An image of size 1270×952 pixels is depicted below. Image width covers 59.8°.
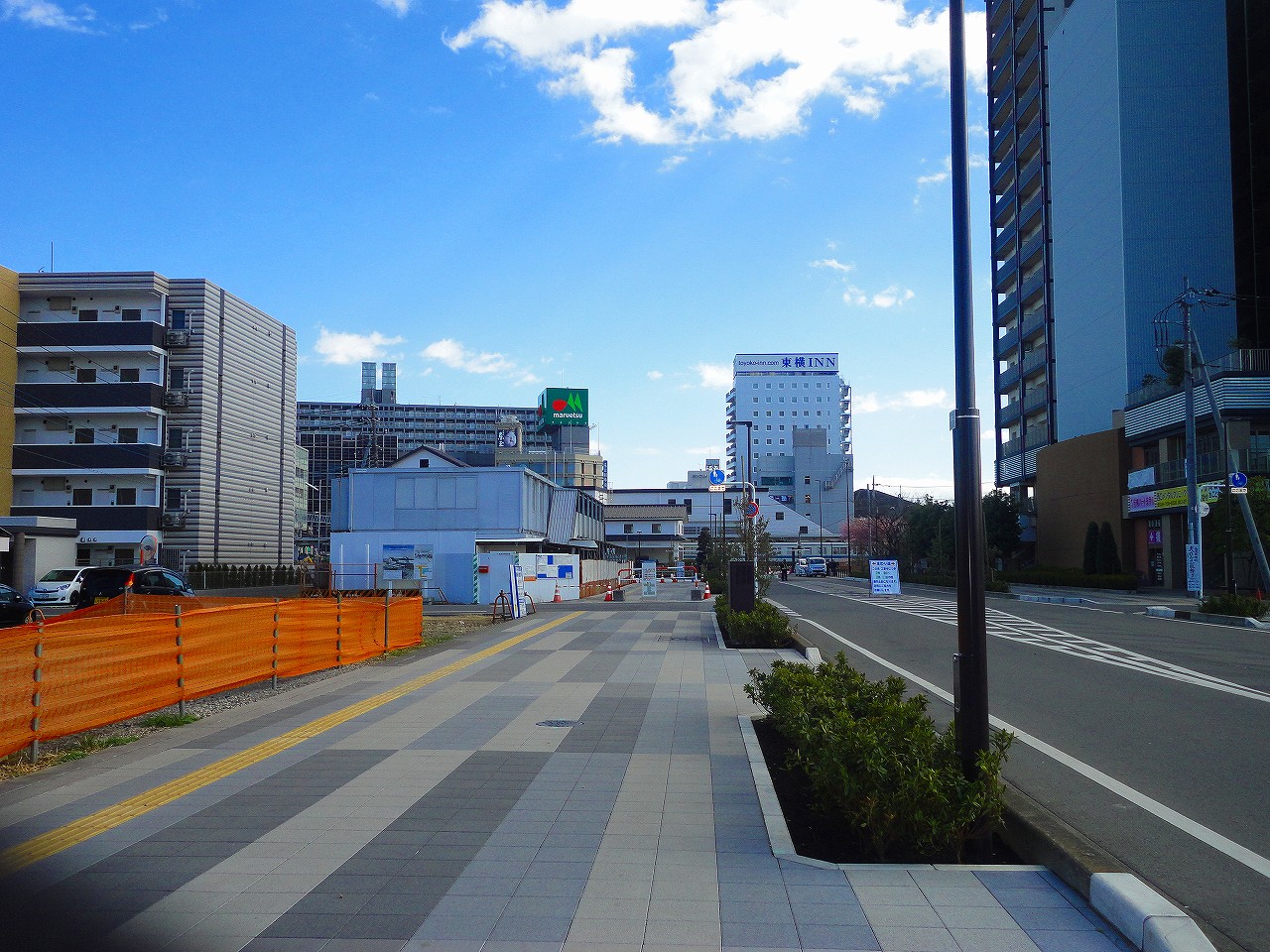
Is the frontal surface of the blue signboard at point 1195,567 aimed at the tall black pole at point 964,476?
yes

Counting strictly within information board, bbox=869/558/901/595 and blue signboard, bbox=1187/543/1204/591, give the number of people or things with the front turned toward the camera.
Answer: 2

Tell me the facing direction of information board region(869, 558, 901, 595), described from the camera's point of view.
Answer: facing the viewer

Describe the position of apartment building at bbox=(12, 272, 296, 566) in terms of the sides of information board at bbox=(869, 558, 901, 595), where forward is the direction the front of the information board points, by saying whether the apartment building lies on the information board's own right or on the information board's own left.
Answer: on the information board's own right

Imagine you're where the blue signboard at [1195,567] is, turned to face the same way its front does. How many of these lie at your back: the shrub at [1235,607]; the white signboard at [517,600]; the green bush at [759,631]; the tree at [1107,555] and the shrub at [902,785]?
1

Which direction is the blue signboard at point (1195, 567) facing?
toward the camera

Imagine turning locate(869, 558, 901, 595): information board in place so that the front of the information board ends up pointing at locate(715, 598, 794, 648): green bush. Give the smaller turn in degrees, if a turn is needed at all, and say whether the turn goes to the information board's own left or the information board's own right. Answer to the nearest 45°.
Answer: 0° — it already faces it

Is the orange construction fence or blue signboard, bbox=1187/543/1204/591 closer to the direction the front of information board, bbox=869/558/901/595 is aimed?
the orange construction fence
